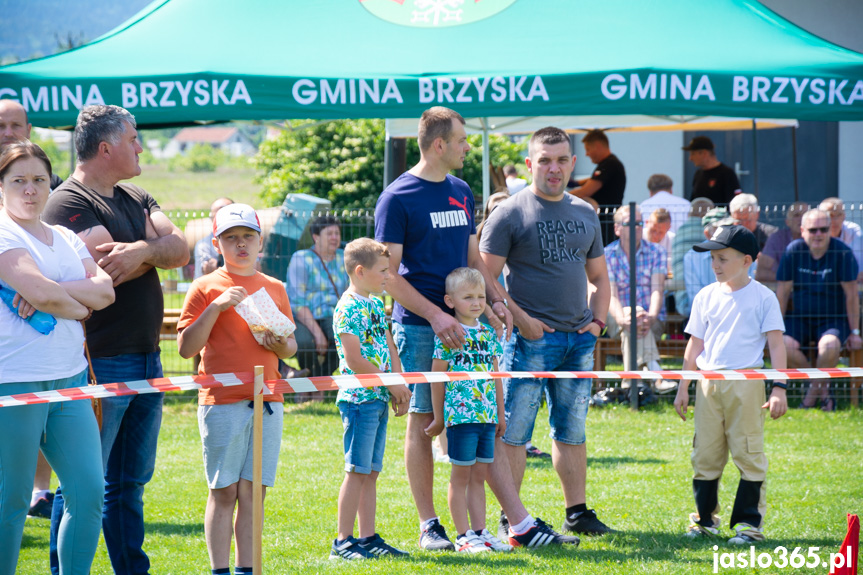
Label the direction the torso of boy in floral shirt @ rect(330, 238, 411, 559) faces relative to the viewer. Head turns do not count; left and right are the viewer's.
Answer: facing the viewer and to the right of the viewer

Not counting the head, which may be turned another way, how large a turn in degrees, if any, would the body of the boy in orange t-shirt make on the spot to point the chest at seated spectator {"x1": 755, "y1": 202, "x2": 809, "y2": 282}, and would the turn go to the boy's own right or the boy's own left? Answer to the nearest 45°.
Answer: approximately 135° to the boy's own left

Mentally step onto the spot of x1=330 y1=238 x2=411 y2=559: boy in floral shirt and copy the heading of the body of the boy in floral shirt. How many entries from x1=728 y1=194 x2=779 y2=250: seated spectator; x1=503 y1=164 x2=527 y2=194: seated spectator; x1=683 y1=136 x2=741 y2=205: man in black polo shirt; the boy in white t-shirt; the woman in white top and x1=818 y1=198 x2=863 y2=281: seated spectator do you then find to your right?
1

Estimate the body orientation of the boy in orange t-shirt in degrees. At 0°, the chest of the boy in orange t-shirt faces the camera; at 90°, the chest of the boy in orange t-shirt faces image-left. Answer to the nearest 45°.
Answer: approximately 0°

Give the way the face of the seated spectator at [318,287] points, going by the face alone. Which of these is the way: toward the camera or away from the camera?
toward the camera

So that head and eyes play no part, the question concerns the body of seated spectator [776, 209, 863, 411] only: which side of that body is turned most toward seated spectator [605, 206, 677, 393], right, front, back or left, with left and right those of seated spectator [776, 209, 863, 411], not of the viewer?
right

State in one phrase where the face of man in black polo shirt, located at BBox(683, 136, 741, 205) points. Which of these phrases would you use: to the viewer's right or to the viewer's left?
to the viewer's left

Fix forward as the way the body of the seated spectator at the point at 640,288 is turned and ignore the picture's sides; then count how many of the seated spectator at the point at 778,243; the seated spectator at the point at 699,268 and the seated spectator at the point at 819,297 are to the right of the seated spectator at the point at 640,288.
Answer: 0

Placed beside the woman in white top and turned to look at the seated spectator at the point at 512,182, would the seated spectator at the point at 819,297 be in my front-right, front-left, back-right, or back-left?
front-right

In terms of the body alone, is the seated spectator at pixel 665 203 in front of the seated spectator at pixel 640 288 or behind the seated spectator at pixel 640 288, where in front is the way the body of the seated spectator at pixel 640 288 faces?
behind

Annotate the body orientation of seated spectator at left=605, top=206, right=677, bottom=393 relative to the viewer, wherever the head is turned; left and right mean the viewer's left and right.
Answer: facing the viewer

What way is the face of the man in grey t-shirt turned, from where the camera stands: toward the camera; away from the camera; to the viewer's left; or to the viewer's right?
toward the camera

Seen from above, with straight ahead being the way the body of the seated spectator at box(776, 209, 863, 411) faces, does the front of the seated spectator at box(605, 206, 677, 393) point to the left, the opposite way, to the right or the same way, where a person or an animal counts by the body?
the same way

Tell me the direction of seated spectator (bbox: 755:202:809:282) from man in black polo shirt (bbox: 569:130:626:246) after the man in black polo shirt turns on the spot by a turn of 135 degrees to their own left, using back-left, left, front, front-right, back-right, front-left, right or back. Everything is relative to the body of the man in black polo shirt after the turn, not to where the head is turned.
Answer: front

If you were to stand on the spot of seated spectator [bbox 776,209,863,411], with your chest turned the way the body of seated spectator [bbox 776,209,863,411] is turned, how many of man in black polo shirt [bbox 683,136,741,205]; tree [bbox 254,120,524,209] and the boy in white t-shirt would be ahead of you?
1

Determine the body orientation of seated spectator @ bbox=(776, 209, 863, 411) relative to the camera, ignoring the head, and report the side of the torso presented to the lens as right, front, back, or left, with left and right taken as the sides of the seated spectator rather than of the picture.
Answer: front
